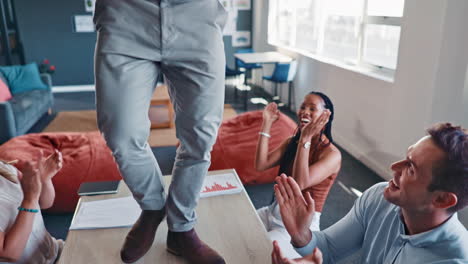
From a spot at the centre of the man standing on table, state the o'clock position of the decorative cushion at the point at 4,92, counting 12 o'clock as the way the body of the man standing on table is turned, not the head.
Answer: The decorative cushion is roughly at 5 o'clock from the man standing on table.

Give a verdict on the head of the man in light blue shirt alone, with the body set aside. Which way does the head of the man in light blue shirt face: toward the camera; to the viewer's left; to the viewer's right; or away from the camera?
to the viewer's left

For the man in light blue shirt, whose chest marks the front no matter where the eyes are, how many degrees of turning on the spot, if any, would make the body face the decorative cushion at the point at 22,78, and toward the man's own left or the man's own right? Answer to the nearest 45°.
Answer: approximately 90° to the man's own right

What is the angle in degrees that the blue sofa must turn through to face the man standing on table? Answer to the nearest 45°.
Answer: approximately 45° to its right

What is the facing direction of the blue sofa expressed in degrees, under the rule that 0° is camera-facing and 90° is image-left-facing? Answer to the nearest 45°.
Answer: approximately 315°

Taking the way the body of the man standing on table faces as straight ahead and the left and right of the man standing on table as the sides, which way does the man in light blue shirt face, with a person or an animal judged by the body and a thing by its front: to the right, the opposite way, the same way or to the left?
to the right

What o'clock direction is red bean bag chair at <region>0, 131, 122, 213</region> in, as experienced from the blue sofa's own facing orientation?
The red bean bag chair is roughly at 1 o'clock from the blue sofa.

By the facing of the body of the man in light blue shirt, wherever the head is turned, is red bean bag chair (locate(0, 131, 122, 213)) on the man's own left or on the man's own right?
on the man's own right

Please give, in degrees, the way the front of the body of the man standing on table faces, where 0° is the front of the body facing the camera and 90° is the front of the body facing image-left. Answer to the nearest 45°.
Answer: approximately 0°
